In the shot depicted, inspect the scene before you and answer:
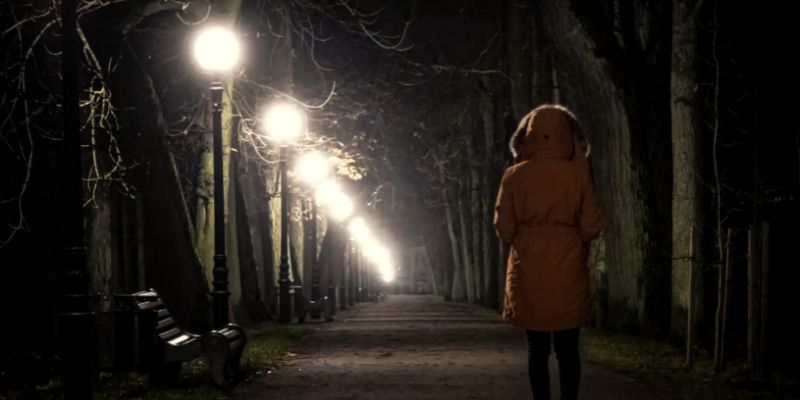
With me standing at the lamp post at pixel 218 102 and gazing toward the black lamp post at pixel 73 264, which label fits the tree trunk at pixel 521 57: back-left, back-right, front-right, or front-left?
back-left

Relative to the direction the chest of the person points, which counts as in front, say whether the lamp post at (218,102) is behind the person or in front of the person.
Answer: in front

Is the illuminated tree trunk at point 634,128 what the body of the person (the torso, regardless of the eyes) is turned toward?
yes

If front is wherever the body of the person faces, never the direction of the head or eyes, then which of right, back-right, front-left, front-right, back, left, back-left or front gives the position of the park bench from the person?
front-left

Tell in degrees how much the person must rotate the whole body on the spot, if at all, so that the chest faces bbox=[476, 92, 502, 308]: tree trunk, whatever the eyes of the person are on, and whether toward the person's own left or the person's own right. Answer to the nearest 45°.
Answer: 0° — they already face it

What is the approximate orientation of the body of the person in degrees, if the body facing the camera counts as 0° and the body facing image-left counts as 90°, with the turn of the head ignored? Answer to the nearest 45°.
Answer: approximately 180°

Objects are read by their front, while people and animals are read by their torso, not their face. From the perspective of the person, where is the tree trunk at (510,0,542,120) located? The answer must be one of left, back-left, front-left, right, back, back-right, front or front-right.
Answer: front

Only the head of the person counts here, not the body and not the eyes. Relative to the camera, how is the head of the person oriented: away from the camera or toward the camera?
away from the camera

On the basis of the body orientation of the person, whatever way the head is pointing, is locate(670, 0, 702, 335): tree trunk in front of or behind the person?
in front

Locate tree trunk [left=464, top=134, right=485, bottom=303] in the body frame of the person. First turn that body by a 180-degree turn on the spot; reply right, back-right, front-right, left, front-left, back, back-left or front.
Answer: back
